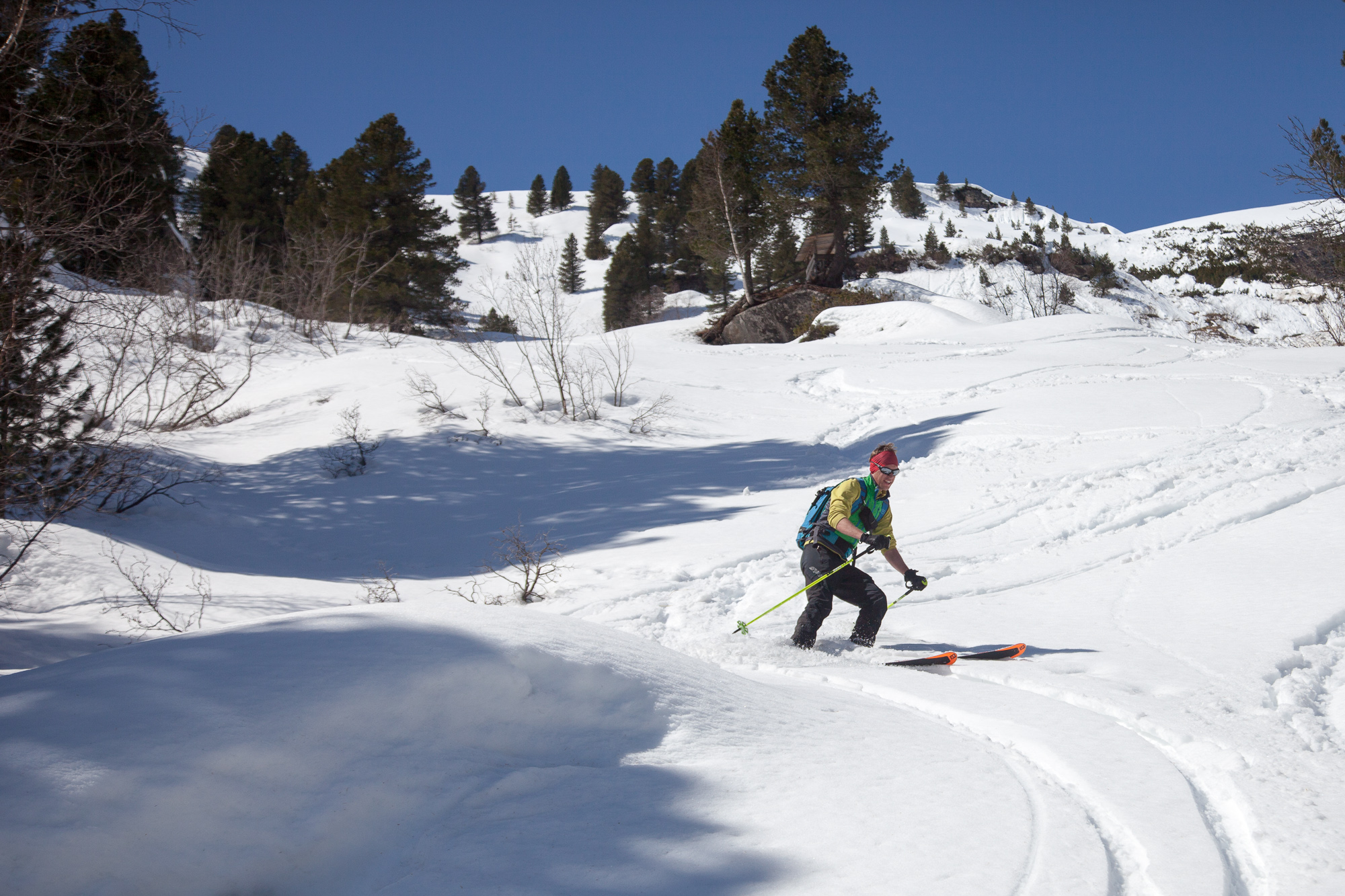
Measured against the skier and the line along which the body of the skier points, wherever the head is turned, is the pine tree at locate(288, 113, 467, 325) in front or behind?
behind

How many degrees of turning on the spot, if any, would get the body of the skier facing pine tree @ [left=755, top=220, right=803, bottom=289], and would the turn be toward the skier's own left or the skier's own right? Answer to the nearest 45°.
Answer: approximately 135° to the skier's own left

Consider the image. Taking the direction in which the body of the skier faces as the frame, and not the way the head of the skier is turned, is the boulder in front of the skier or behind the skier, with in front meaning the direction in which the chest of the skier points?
behind

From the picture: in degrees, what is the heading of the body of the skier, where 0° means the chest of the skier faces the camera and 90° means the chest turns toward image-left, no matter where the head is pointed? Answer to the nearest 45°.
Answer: approximately 315°

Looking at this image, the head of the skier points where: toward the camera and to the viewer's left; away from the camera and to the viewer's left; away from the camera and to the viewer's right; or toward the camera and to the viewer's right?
toward the camera and to the viewer's right

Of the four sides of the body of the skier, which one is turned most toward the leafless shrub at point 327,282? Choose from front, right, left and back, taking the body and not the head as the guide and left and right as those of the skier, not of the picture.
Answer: back

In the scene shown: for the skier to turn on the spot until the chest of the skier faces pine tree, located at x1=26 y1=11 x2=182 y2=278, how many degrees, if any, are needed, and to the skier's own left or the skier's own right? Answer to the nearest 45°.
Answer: approximately 135° to the skier's own right

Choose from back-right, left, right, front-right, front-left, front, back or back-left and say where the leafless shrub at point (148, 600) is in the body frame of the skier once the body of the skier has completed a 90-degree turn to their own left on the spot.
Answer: back-left

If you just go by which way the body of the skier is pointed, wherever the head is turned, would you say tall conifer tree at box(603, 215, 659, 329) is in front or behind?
behind

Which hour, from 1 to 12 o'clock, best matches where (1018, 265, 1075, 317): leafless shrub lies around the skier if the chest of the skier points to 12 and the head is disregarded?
The leafless shrub is roughly at 8 o'clock from the skier.
